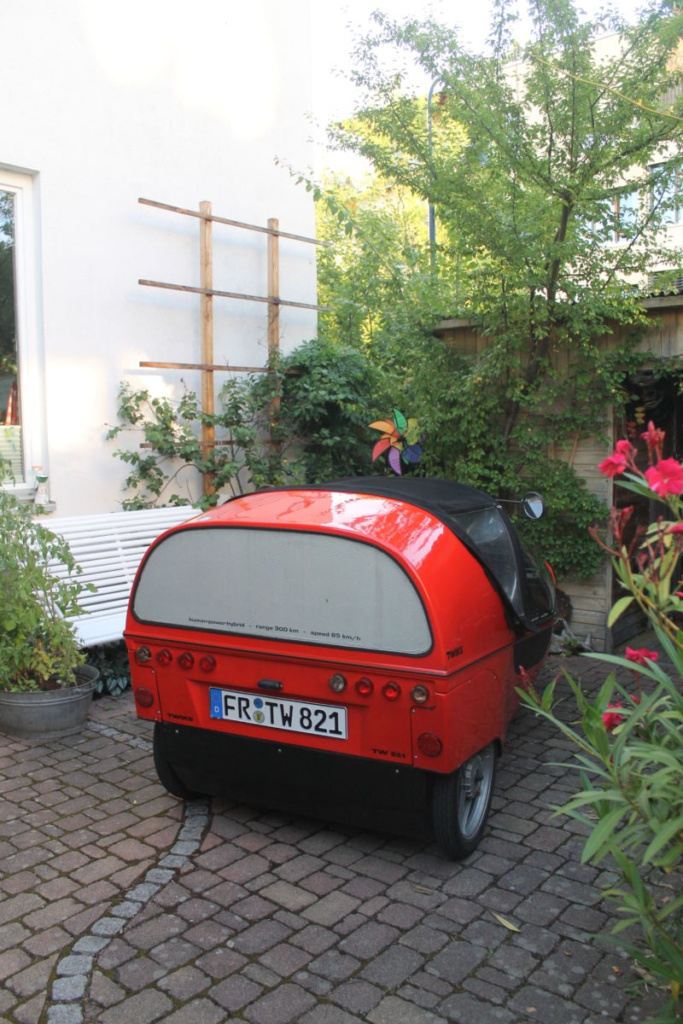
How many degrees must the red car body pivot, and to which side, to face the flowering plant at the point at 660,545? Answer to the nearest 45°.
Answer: approximately 90° to its right

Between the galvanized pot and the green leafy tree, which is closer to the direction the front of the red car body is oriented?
the green leafy tree

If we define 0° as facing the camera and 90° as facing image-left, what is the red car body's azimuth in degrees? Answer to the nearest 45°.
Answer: approximately 225°

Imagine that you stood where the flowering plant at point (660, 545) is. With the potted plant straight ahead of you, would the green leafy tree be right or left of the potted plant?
right

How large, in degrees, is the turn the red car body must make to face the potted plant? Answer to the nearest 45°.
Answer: approximately 90° to its left

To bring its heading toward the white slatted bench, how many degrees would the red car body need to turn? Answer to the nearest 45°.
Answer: approximately 90° to its left

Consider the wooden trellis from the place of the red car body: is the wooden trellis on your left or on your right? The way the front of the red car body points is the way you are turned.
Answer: on your left

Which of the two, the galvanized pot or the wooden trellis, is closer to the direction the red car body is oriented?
the wooden trellis

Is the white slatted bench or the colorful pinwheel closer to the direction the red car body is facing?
the colorful pinwheel
